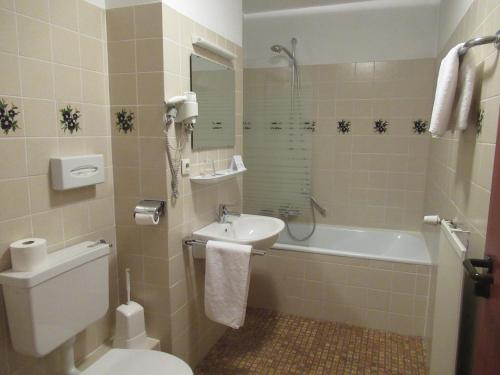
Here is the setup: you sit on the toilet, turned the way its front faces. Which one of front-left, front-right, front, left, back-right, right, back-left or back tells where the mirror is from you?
left

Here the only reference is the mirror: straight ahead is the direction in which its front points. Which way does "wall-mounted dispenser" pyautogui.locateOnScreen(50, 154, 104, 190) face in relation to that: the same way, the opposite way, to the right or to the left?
the same way

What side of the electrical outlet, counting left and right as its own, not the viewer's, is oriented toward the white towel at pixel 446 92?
front

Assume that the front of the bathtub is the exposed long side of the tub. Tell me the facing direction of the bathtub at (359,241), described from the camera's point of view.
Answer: facing the viewer

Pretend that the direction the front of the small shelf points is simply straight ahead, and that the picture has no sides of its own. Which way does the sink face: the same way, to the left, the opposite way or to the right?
the same way

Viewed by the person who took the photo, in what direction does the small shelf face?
facing the viewer and to the right of the viewer
